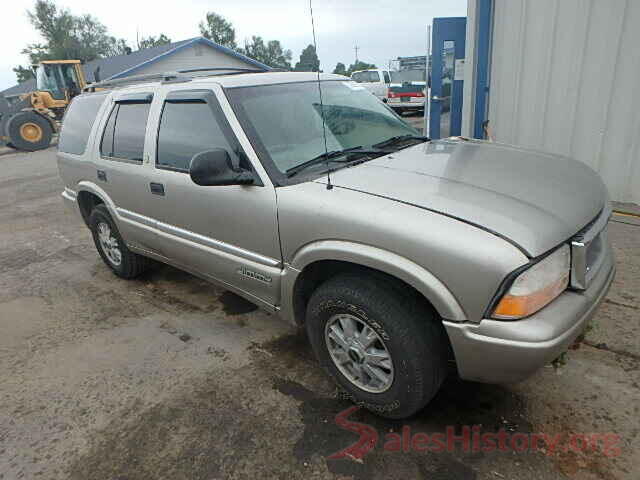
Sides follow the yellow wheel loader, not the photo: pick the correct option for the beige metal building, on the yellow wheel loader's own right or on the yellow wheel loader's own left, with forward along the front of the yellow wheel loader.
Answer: on the yellow wheel loader's own left

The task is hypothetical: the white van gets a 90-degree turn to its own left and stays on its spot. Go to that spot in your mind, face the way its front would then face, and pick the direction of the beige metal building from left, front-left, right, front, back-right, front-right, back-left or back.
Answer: front-left

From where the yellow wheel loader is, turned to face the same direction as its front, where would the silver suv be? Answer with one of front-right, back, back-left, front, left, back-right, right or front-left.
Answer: left

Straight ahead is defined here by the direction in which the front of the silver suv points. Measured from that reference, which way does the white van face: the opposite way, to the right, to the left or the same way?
the opposite way

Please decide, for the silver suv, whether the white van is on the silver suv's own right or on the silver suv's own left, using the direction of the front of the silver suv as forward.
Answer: on the silver suv's own left

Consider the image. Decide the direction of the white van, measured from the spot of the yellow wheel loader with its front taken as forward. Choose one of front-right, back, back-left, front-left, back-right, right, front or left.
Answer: back-left

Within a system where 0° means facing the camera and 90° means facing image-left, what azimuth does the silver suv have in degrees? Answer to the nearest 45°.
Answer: approximately 315°

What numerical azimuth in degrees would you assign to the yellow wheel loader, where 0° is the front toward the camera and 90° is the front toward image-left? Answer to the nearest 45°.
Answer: approximately 90°

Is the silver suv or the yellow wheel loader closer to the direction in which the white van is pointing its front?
the yellow wheel loader

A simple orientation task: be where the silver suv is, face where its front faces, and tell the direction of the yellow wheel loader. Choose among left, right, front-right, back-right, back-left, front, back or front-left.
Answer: back

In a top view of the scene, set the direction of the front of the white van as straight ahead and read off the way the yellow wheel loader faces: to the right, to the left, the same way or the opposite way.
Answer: to the left

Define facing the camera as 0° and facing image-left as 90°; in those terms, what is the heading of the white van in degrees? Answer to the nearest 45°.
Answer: approximately 135°

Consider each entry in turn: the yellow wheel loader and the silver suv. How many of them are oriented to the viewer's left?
1

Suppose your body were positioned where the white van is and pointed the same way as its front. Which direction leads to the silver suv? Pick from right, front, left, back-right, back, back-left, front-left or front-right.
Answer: back-left

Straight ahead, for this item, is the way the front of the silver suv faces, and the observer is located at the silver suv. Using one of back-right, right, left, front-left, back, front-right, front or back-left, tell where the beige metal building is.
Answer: left

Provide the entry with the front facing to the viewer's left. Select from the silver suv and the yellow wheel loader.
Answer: the yellow wheel loader
